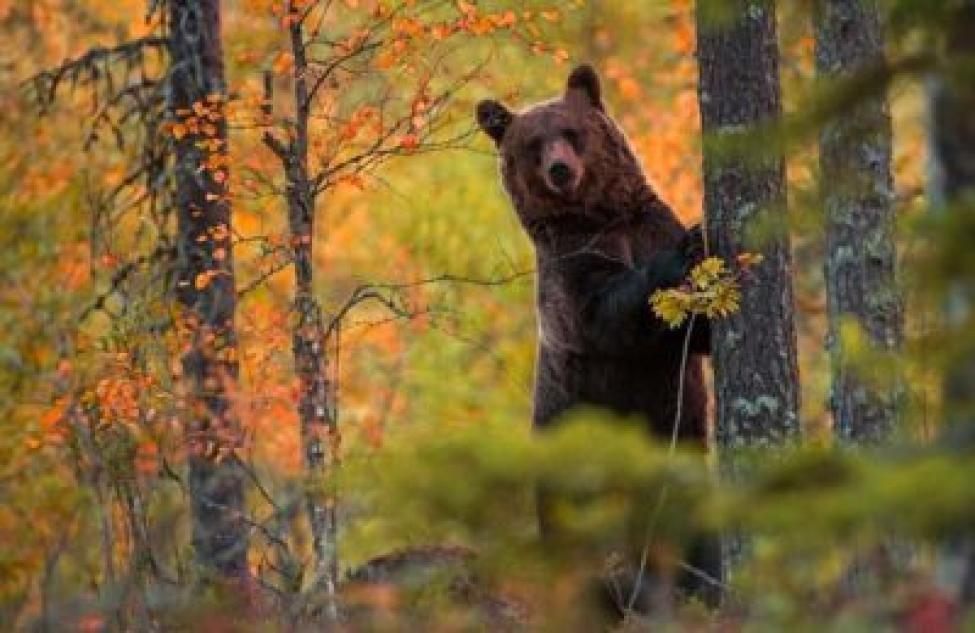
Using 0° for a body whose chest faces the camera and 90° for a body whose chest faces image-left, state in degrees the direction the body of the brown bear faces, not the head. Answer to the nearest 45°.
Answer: approximately 315°

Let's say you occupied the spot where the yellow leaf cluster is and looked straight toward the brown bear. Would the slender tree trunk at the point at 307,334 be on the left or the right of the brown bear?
left

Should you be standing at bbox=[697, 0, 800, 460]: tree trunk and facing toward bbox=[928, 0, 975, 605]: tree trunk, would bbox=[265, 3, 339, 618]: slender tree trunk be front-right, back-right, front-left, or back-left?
back-right

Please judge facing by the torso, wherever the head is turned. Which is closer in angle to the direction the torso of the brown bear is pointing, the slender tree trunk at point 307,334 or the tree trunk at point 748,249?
the tree trunk

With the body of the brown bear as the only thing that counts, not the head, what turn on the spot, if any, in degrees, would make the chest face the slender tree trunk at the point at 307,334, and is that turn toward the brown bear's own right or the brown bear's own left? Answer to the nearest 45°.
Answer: approximately 90° to the brown bear's own right

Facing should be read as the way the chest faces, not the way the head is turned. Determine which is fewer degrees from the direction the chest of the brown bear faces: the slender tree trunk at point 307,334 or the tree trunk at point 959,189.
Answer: the tree trunk

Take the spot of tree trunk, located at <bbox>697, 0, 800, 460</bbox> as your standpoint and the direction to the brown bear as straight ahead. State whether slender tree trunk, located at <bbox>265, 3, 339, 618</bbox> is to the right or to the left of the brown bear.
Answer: left
